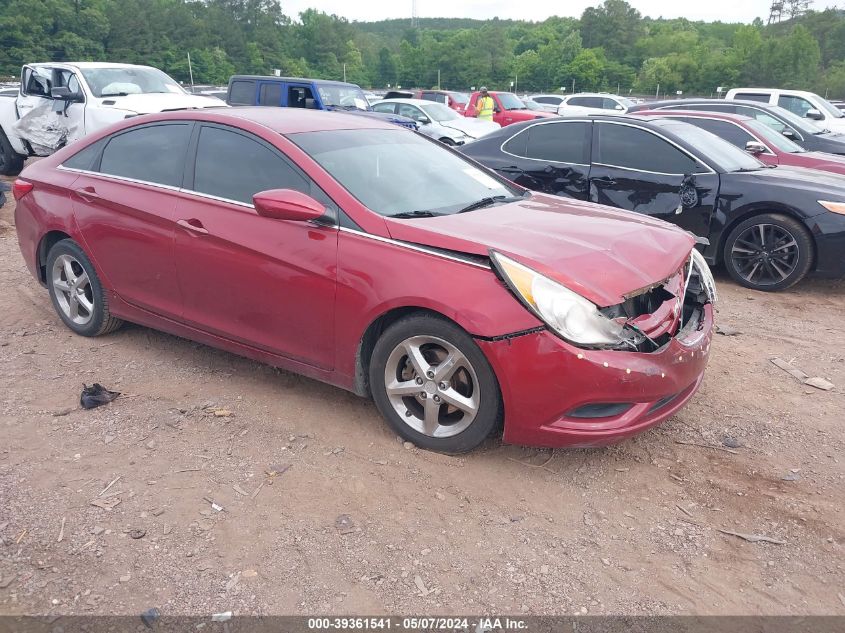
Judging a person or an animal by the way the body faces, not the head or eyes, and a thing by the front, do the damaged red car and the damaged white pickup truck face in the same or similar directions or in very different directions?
same or similar directions

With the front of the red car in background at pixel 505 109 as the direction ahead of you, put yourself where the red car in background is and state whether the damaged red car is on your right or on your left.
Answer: on your right

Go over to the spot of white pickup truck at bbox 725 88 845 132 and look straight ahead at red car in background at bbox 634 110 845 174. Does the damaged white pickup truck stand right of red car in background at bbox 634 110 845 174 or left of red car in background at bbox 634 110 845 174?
right

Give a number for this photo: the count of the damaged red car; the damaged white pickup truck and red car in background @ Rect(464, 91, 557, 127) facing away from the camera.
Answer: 0

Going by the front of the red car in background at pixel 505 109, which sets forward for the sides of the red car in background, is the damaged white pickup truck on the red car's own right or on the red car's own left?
on the red car's own right

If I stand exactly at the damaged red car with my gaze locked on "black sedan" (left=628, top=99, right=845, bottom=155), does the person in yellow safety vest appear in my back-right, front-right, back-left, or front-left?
front-left

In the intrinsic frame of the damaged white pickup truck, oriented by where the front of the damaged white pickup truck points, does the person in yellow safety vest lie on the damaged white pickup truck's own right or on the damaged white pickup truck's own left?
on the damaged white pickup truck's own left

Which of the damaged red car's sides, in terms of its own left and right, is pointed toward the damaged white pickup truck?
back

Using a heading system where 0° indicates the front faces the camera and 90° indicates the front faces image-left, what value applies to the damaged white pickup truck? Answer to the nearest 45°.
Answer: approximately 315°

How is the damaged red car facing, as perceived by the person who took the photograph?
facing the viewer and to the right of the viewer

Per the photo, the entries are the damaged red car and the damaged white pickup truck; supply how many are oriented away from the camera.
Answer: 0

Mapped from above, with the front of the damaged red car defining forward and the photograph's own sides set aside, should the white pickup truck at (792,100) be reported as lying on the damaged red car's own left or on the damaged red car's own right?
on the damaged red car's own left

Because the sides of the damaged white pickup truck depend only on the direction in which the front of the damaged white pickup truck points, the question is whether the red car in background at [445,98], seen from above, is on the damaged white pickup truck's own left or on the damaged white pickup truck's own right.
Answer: on the damaged white pickup truck's own left

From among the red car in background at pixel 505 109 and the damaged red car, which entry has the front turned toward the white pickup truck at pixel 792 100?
the red car in background
